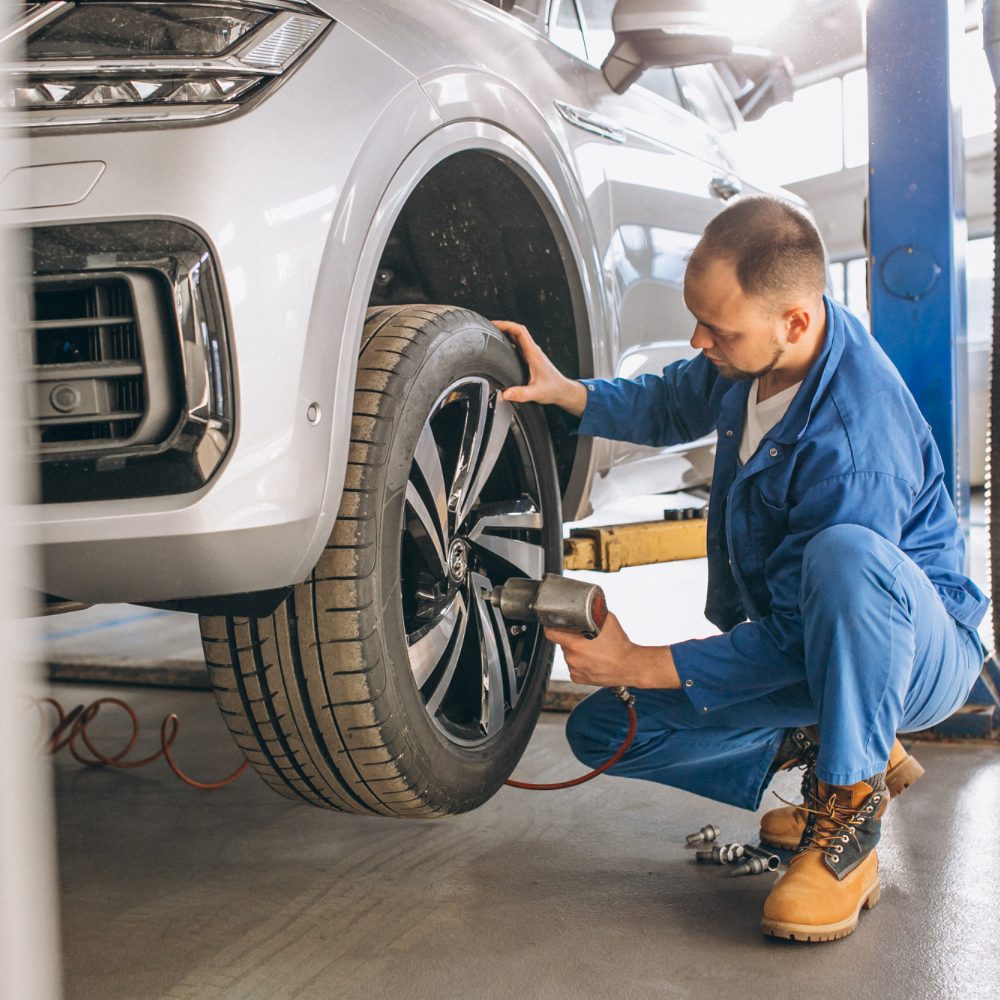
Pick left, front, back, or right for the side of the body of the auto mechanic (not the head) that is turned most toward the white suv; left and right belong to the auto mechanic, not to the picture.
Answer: front

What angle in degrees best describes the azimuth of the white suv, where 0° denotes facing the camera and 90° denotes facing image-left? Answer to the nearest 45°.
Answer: approximately 45°

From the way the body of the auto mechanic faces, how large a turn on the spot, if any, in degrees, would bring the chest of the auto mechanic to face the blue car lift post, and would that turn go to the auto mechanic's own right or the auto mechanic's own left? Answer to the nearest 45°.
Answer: approximately 135° to the auto mechanic's own right

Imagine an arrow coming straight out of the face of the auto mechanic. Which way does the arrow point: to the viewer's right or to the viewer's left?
to the viewer's left

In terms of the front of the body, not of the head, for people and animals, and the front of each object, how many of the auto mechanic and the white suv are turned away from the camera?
0

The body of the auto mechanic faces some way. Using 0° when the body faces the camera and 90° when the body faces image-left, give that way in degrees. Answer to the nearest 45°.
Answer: approximately 45°

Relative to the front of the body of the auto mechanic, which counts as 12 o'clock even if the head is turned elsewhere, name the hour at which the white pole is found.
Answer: The white pole is roughly at 11 o'clock from the auto mechanic.
